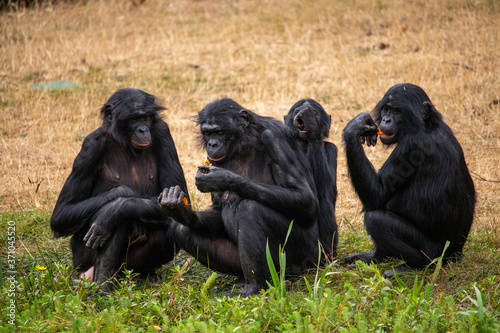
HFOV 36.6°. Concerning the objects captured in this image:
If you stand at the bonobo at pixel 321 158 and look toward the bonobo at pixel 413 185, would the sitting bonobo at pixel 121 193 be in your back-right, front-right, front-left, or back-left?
back-right

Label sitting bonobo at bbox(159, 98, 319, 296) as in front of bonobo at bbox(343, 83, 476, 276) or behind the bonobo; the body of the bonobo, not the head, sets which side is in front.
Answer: in front

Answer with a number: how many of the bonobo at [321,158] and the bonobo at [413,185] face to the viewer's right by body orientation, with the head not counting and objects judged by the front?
0

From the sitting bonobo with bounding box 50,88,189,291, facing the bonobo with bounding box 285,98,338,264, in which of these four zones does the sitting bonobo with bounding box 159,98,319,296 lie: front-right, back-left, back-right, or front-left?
front-right

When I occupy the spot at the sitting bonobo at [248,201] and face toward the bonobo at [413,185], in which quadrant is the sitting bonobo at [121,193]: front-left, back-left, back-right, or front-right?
back-left

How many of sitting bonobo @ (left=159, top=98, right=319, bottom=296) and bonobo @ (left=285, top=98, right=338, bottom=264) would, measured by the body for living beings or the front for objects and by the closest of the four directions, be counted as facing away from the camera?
0

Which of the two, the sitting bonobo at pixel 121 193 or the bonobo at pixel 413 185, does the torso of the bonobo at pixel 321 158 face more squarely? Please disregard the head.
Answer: the sitting bonobo

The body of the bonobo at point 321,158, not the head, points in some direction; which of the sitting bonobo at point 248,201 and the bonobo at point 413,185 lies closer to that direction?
the sitting bonobo

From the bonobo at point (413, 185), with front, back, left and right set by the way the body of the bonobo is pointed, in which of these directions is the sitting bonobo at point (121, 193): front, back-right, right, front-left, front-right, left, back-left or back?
front

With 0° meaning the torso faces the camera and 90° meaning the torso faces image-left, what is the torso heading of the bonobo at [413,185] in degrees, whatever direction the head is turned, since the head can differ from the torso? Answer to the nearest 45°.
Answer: approximately 90°

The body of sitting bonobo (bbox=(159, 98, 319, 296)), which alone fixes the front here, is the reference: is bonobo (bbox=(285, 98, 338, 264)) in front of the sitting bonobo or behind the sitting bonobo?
behind

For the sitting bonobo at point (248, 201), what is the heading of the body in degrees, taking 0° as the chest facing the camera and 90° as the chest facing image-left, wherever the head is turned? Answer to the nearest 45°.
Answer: approximately 45°

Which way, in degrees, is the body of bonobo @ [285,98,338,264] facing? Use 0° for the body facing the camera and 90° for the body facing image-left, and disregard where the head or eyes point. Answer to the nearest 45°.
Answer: approximately 45°

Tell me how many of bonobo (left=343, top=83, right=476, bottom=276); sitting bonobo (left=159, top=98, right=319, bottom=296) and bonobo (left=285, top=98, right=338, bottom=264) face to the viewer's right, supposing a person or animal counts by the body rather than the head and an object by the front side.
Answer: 0

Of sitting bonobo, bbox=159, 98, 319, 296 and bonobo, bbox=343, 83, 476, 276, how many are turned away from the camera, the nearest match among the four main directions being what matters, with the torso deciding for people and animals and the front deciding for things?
0
